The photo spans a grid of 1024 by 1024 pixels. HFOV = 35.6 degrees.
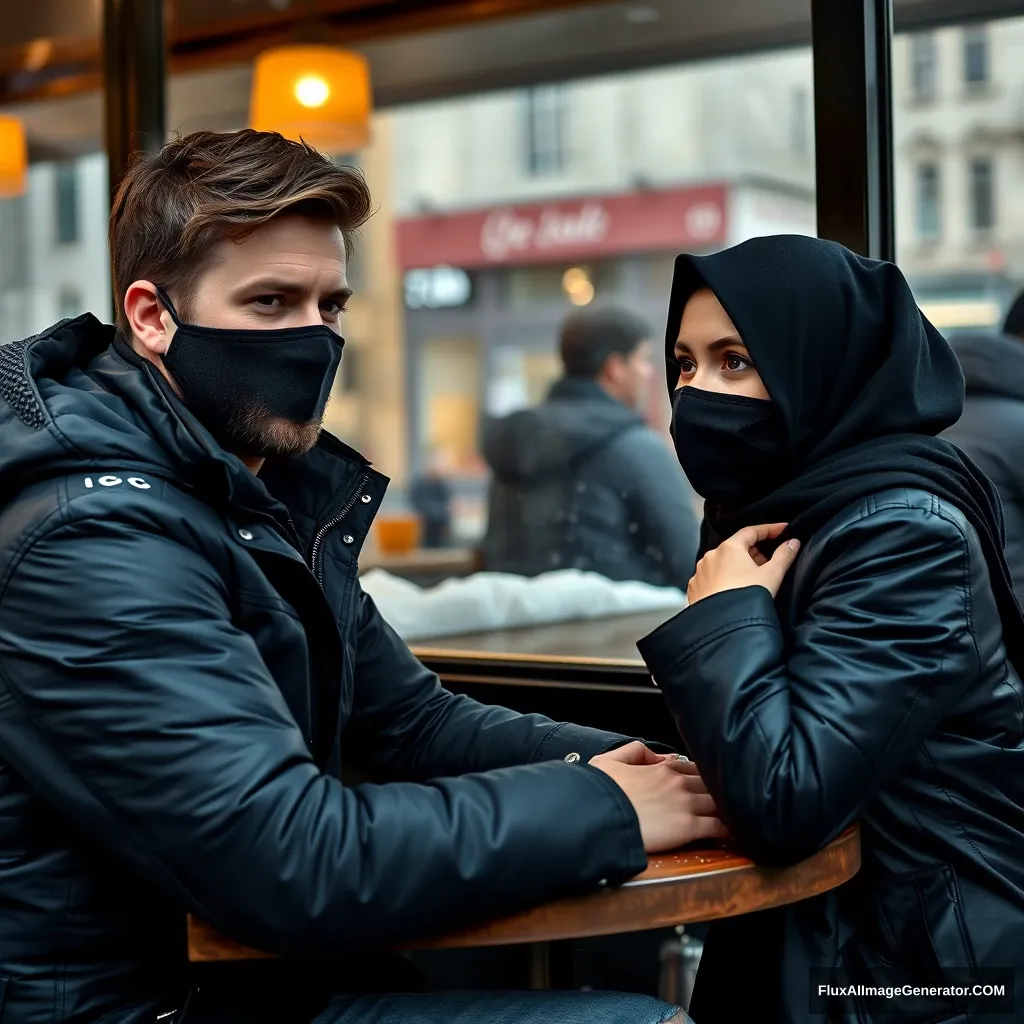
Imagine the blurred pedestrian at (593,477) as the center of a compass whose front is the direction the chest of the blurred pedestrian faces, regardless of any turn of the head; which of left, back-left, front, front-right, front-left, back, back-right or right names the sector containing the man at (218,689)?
back-right

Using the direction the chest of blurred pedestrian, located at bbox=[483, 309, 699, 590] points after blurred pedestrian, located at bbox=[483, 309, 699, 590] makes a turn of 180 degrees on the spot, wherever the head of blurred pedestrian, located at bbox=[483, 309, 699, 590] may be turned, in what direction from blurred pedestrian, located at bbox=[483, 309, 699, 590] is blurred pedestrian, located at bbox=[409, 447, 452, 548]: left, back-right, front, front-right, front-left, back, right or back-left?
back-right

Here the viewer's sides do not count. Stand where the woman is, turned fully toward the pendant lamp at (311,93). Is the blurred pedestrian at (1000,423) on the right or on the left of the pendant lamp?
right

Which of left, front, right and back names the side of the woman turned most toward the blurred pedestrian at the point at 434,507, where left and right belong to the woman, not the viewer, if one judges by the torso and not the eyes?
right

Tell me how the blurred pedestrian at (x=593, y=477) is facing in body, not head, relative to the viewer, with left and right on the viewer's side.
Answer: facing away from the viewer and to the right of the viewer

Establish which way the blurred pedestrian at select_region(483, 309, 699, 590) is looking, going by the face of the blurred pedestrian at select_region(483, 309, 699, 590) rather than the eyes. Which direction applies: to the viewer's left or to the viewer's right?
to the viewer's right

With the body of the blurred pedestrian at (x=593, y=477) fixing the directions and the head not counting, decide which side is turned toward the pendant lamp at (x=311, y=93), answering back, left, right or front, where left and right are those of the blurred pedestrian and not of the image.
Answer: back

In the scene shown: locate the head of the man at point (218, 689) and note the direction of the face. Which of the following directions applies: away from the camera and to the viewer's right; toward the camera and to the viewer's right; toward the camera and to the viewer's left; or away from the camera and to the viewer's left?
toward the camera and to the viewer's right

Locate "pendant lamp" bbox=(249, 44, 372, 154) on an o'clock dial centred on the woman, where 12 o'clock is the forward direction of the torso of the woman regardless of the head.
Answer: The pendant lamp is roughly at 2 o'clock from the woman.

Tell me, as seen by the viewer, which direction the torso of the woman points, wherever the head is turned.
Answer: to the viewer's left

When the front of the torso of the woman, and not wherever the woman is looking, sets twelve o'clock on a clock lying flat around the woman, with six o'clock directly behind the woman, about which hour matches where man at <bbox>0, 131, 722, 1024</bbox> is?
The man is roughly at 11 o'clock from the woman.

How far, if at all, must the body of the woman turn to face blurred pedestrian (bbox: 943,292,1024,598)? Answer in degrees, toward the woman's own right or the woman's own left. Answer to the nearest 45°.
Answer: approximately 90° to the woman's own right

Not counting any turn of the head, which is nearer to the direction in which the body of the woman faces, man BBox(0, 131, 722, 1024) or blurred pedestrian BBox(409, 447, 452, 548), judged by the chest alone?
the man
